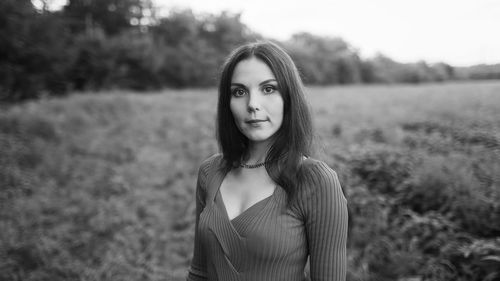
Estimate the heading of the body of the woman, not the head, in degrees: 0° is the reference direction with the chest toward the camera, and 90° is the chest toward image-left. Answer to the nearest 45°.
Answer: approximately 45°
